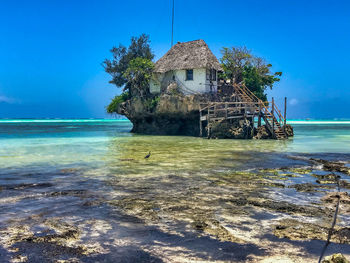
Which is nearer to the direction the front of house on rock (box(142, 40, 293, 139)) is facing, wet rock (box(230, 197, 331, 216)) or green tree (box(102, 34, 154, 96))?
the wet rock

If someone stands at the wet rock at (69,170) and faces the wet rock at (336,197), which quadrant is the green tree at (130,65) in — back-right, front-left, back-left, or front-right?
back-left
